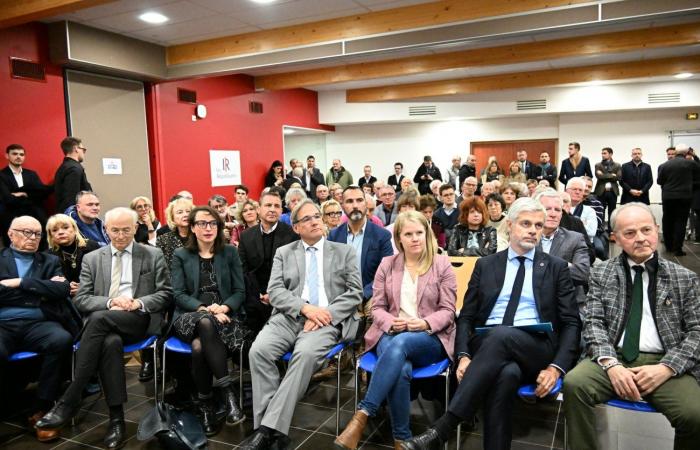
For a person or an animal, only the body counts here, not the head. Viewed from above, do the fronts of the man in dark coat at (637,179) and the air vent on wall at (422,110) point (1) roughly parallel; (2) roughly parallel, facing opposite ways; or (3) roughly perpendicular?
roughly parallel

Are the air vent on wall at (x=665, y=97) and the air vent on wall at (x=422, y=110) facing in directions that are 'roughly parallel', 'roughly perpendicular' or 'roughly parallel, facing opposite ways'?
roughly parallel

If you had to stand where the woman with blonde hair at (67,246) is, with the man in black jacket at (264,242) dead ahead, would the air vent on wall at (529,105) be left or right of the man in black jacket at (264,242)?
left

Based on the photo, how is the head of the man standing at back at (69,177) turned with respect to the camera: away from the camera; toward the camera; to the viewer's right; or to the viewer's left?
to the viewer's right

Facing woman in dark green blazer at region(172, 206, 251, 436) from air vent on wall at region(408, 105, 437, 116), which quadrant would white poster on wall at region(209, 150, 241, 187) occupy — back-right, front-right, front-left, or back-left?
front-right

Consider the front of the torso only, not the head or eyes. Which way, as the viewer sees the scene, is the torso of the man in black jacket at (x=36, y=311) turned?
toward the camera

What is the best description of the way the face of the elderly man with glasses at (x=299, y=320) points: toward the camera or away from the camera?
toward the camera

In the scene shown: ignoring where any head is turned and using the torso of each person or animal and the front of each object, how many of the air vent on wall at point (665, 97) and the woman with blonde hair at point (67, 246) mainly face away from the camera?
0

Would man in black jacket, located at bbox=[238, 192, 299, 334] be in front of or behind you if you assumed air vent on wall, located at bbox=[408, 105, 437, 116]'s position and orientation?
in front

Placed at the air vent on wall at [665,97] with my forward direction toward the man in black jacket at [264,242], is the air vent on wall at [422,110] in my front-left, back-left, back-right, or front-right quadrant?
front-right

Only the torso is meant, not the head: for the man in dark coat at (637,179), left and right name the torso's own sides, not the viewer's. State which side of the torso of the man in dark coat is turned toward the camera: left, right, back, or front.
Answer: front

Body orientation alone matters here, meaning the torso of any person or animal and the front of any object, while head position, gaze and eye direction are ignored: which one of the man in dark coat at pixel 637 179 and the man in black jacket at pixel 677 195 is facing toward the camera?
the man in dark coat

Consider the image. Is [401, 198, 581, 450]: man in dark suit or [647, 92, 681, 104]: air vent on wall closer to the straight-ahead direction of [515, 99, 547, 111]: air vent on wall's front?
the man in dark suit

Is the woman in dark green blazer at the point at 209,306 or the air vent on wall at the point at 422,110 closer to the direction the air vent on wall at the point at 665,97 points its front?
the woman in dark green blazer
